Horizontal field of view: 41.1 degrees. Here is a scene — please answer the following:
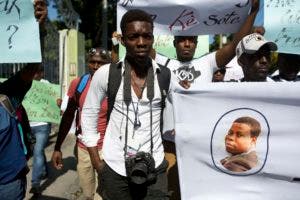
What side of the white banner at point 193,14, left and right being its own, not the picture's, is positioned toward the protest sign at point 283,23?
left

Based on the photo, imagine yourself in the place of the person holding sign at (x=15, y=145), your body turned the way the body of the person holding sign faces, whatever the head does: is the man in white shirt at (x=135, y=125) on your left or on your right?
on your left

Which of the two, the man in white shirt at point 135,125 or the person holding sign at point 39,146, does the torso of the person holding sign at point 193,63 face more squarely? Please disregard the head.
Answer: the man in white shirt

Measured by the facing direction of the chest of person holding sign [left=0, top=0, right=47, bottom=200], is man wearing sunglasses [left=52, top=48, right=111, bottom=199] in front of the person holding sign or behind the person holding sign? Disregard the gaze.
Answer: behind

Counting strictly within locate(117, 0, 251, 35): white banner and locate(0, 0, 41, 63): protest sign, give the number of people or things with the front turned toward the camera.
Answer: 2

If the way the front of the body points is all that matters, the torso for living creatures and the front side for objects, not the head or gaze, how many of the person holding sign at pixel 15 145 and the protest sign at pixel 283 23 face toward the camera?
2

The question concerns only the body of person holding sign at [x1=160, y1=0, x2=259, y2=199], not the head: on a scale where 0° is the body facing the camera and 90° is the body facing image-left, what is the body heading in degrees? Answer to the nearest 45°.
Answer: approximately 0°

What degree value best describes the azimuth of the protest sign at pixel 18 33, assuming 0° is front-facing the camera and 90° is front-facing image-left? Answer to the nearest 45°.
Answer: approximately 0°
